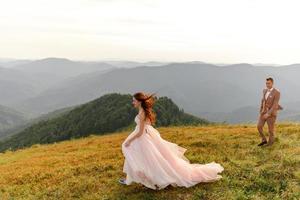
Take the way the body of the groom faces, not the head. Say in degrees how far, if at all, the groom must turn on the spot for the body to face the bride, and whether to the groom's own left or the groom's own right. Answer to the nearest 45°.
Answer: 0° — they already face them

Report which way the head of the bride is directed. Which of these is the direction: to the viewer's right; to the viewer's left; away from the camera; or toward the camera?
to the viewer's left

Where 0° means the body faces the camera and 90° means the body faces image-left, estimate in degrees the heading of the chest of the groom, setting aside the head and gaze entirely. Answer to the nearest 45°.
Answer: approximately 45°

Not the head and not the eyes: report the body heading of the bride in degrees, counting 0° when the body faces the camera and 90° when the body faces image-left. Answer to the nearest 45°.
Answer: approximately 90°
